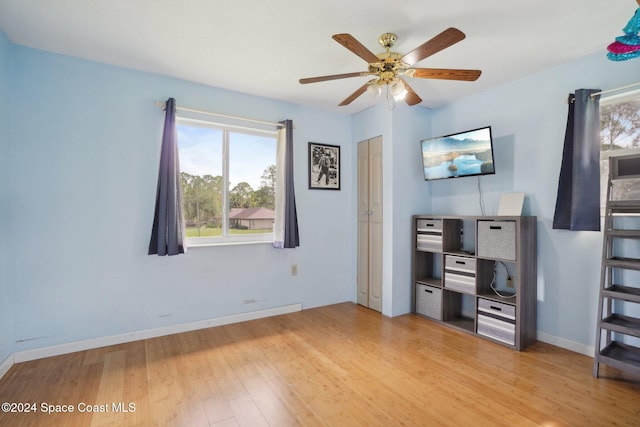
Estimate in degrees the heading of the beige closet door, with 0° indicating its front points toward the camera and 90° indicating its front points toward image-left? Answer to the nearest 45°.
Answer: approximately 45°

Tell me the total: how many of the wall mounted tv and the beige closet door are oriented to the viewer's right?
0

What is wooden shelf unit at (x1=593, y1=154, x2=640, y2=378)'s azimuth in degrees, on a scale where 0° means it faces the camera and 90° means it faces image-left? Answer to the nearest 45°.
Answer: approximately 45°

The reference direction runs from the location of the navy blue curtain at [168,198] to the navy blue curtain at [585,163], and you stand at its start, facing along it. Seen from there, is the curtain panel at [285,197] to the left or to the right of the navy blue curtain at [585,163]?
left

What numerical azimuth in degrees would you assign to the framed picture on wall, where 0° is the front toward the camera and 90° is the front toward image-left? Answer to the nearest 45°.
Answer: approximately 315°

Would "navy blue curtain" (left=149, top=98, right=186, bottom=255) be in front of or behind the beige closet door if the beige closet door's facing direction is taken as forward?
in front

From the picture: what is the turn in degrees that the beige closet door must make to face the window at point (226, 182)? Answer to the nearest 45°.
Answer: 0° — it already faces it

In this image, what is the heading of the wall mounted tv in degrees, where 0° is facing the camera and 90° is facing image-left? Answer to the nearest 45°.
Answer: approximately 45°

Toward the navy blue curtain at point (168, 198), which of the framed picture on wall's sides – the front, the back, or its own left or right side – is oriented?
right

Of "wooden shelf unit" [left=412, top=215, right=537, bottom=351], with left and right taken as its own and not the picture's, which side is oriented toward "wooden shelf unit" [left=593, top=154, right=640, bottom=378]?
left

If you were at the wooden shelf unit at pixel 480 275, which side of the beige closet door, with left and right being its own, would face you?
left
